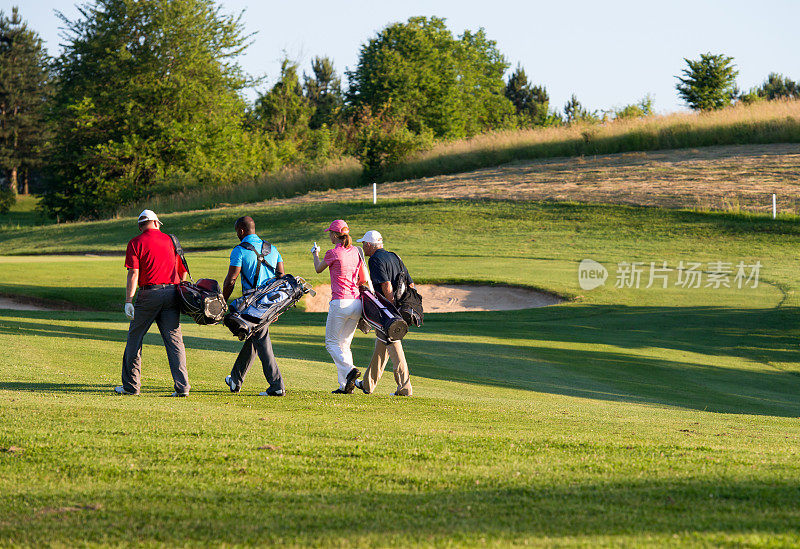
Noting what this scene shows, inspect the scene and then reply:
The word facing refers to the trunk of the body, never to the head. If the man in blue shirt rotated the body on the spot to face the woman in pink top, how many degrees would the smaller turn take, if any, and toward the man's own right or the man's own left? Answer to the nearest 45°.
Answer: approximately 135° to the man's own right

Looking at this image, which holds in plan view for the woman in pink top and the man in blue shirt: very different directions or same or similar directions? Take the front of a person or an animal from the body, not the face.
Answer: same or similar directions

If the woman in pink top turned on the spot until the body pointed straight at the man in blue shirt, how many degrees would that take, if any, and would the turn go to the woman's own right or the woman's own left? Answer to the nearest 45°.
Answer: approximately 45° to the woman's own left

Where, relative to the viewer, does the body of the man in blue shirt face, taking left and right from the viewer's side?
facing away from the viewer and to the left of the viewer

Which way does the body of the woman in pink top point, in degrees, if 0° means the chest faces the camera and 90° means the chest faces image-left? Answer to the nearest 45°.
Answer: approximately 135°

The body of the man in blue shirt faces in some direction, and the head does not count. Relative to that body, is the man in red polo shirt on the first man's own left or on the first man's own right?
on the first man's own left

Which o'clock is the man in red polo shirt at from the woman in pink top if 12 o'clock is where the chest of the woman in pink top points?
The man in red polo shirt is roughly at 10 o'clock from the woman in pink top.

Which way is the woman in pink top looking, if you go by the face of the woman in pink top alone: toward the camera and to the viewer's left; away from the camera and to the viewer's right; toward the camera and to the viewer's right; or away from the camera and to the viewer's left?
away from the camera and to the viewer's left

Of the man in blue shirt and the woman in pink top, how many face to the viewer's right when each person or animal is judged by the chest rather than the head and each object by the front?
0
